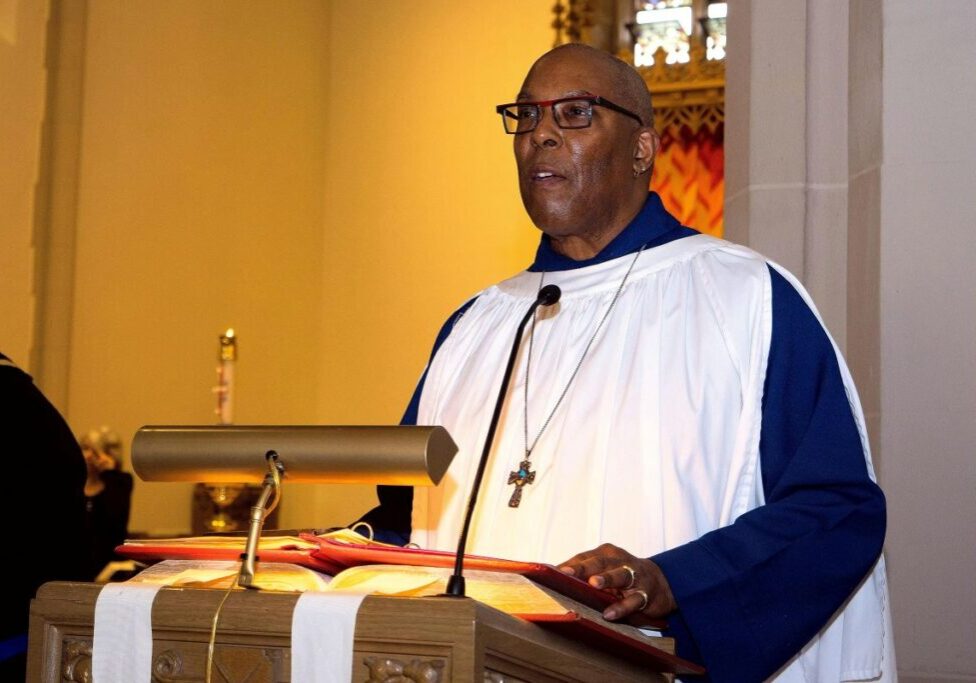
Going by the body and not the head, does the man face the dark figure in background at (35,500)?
no

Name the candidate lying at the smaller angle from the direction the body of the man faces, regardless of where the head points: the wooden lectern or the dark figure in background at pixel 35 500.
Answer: the wooden lectern

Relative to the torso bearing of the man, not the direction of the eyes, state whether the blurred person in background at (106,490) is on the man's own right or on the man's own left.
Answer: on the man's own right

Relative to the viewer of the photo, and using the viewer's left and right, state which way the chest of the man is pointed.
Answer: facing the viewer and to the left of the viewer

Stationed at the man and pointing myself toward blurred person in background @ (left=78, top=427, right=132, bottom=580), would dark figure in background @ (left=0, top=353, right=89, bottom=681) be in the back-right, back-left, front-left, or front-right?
front-left

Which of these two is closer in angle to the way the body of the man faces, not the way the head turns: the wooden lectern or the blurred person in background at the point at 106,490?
the wooden lectern

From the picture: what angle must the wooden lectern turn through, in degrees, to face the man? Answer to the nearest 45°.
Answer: approximately 180°

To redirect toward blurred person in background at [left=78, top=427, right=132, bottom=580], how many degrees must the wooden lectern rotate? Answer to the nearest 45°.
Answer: approximately 135° to its right

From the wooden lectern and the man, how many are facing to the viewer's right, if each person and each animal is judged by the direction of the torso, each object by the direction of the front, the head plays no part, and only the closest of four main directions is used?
0

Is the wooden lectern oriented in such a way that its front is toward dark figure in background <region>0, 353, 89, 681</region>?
no

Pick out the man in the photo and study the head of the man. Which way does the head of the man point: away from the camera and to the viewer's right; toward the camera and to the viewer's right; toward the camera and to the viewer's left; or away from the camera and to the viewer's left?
toward the camera and to the viewer's left
